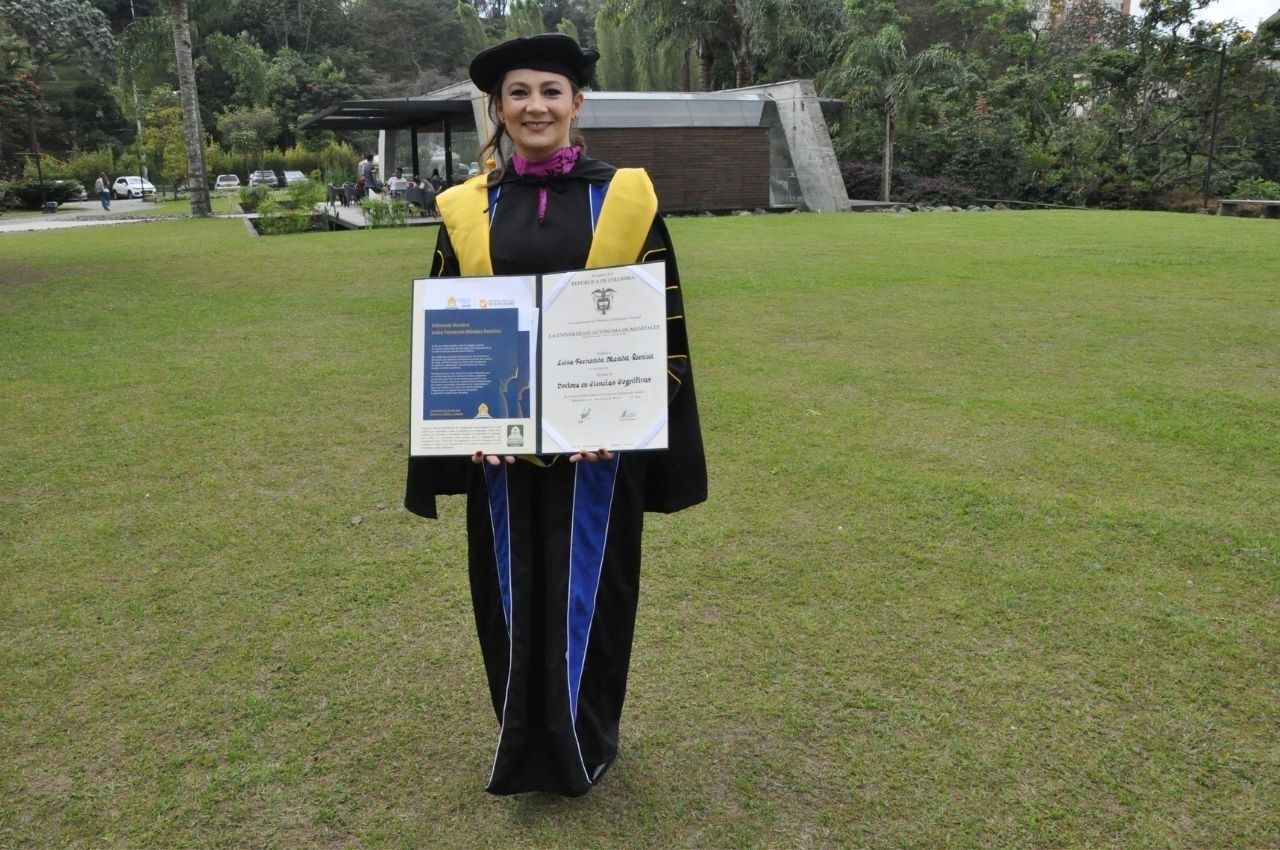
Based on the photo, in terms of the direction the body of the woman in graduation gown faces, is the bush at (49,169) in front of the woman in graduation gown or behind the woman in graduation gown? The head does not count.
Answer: behind

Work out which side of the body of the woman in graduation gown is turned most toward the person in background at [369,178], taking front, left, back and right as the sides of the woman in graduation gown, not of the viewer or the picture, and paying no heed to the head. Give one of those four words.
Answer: back

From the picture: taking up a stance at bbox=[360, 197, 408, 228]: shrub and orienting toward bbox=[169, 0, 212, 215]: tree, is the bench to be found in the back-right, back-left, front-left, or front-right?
back-right

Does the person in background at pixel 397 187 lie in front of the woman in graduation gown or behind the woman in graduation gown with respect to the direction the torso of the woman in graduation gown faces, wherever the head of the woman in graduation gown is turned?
behind

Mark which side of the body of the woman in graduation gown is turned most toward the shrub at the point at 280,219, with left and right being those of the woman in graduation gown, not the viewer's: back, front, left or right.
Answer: back

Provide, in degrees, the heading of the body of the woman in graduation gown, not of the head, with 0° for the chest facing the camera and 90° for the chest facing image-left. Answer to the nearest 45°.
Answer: approximately 0°

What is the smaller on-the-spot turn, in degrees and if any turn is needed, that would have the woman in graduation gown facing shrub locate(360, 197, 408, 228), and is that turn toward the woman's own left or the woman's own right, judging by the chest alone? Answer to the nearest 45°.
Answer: approximately 180°

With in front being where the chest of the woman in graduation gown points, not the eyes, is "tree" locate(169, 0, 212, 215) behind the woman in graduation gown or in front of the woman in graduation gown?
behind
